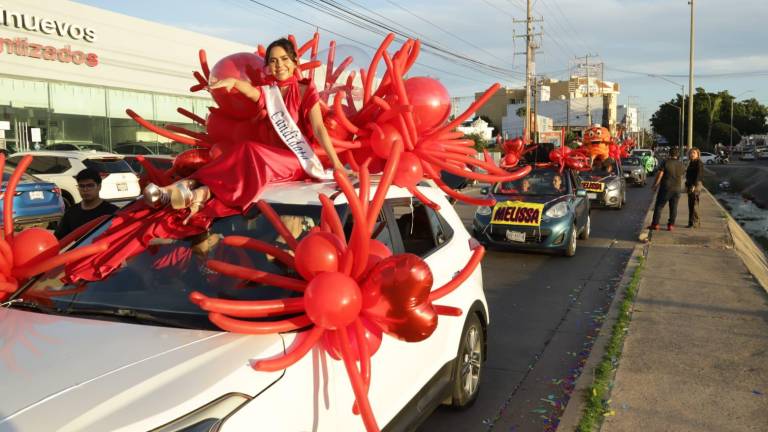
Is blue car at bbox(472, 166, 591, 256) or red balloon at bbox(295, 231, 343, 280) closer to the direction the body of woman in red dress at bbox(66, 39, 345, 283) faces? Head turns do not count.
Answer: the red balloon

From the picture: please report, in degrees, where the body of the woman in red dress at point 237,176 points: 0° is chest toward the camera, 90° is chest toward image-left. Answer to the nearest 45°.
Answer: approximately 45°

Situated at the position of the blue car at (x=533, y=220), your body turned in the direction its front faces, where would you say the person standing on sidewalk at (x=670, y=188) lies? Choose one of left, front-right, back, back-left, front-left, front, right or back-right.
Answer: back

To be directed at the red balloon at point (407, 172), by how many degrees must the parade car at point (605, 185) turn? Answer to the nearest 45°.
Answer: approximately 45° to its left

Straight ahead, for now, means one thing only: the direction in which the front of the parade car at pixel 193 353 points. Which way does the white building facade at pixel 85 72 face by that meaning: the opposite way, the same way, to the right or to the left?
to the left

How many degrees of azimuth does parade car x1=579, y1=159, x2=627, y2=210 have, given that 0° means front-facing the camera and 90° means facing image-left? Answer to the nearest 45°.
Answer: approximately 45°

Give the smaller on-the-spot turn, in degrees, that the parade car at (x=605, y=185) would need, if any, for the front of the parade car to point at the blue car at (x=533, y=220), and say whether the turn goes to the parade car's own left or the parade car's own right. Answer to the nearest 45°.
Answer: approximately 45° to the parade car's own left

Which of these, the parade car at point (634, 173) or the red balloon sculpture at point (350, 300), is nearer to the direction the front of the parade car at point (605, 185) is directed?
the red balloon sculpture
